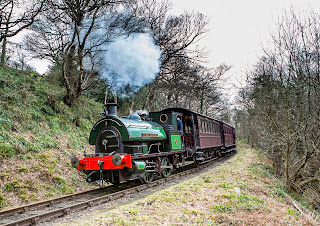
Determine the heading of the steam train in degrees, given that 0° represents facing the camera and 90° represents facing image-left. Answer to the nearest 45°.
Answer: approximately 45°

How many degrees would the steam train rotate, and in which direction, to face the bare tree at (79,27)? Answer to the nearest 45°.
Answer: approximately 90° to its right
